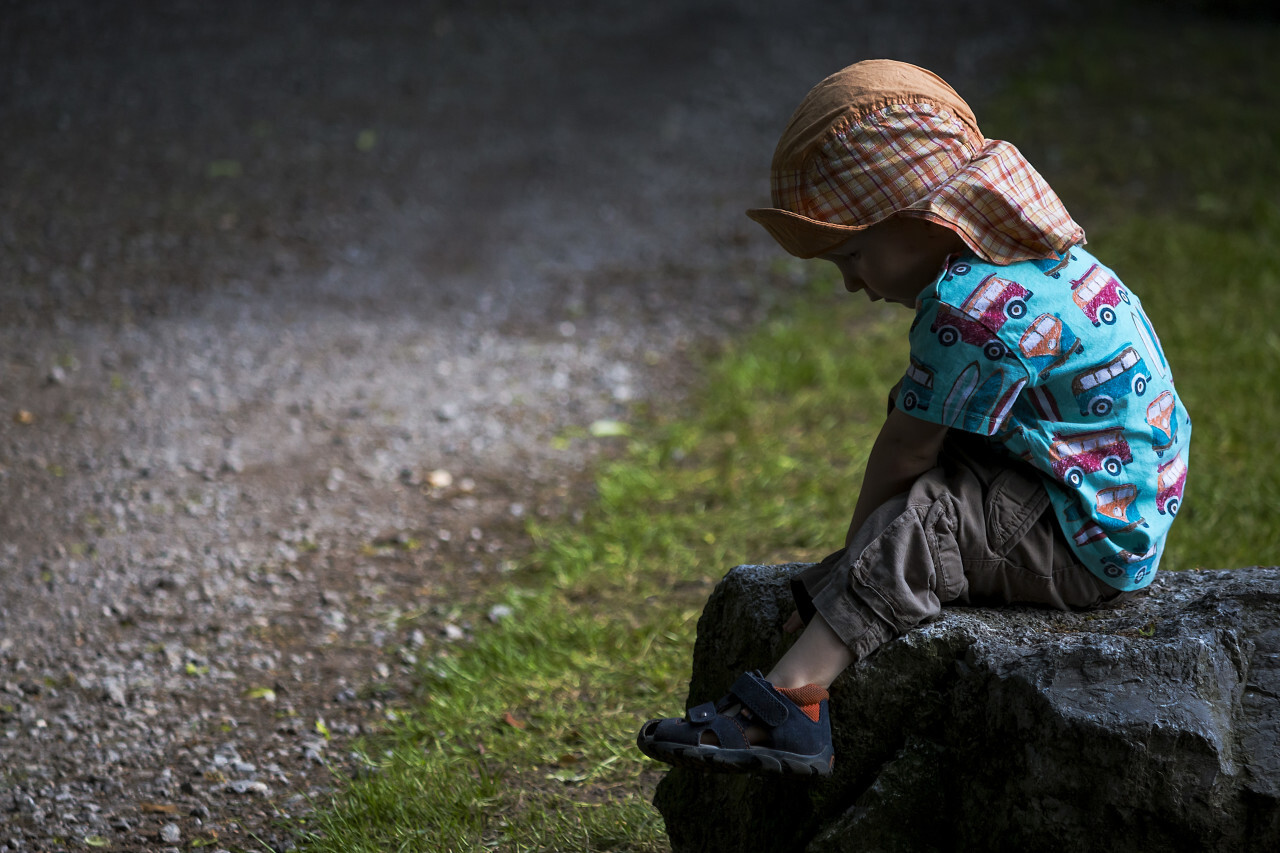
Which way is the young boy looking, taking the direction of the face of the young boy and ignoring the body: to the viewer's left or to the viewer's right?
to the viewer's left

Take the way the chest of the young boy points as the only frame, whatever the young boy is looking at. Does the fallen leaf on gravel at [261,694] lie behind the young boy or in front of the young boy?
in front

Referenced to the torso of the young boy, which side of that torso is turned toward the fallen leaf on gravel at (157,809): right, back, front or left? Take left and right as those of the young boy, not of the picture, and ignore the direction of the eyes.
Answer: front

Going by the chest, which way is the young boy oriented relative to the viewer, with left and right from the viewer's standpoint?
facing to the left of the viewer

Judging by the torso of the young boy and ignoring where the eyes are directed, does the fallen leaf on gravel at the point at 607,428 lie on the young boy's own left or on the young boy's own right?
on the young boy's own right
